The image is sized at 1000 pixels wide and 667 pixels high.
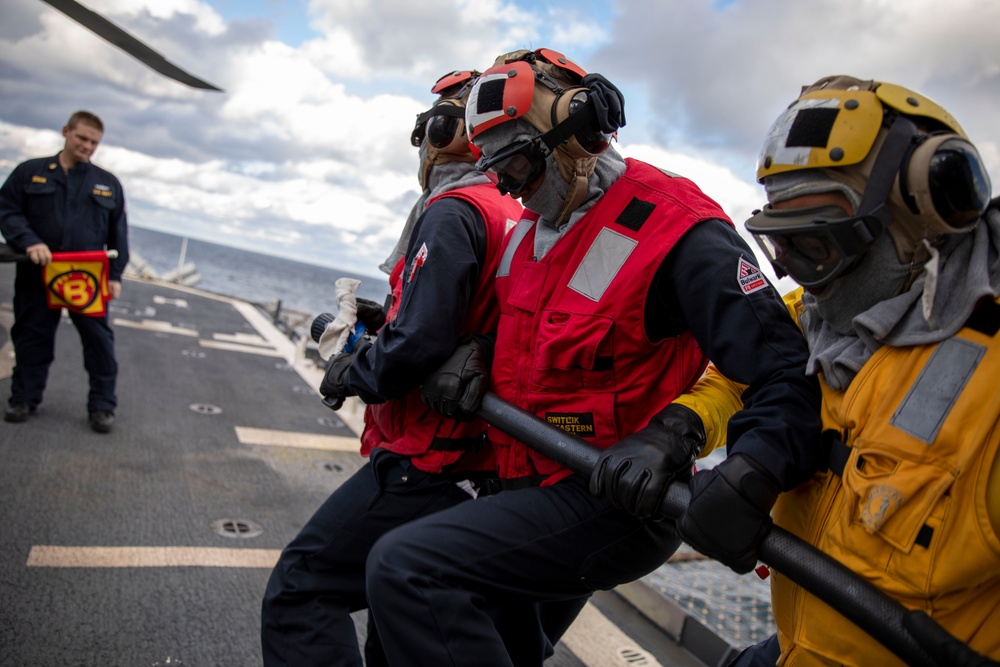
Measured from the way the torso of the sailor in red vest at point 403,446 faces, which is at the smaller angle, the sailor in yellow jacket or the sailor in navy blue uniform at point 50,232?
the sailor in navy blue uniform

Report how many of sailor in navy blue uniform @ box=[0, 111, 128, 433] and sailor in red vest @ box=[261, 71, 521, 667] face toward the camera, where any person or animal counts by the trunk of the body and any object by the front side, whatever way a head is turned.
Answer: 1

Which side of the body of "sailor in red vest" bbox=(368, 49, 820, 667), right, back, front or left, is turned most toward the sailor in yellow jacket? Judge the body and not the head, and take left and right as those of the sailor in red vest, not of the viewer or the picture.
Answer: left

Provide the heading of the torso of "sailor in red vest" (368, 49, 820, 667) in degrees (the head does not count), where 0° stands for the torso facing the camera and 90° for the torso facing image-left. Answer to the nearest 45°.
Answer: approximately 45°

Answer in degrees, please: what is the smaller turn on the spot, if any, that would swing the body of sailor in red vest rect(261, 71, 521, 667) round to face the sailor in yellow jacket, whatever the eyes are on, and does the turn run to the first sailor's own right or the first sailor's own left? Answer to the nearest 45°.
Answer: approximately 135° to the first sailor's own left

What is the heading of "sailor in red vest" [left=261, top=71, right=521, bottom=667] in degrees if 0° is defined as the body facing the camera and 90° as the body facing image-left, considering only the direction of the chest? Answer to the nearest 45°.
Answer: approximately 90°

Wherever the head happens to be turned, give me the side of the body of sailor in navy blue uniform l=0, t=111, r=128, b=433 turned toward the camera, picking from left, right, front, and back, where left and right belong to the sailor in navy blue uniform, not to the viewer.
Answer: front

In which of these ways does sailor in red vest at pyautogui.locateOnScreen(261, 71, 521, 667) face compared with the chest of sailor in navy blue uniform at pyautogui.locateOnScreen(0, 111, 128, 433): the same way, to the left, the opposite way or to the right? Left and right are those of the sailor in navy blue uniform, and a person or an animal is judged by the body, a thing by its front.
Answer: to the right

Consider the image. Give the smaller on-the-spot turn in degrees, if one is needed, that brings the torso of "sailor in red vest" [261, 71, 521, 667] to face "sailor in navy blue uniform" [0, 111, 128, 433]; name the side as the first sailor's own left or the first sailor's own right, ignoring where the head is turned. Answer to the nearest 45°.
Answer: approximately 45° to the first sailor's own right
